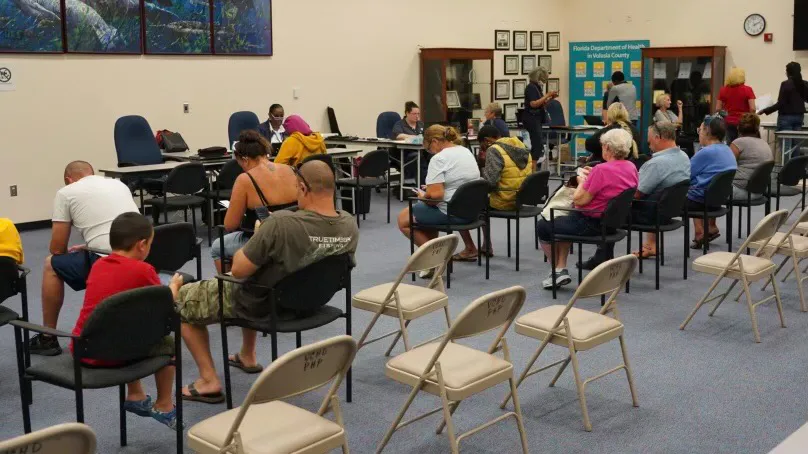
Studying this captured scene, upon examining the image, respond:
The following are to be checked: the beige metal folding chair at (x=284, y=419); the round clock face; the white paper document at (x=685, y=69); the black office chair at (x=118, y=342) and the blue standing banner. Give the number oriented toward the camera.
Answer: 3

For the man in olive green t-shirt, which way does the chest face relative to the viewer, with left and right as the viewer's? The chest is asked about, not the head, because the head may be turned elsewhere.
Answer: facing away from the viewer and to the left of the viewer

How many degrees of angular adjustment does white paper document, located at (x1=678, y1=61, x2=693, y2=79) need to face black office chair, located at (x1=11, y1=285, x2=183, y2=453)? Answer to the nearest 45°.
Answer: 0° — it already faces it

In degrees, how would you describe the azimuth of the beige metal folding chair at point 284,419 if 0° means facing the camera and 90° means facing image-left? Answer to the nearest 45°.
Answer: approximately 135°

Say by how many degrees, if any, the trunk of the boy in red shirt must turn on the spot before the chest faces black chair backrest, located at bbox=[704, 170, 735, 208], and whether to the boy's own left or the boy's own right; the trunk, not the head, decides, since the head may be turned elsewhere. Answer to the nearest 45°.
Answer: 0° — they already face it

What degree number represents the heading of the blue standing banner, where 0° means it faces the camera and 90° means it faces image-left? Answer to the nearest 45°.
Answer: approximately 0°
